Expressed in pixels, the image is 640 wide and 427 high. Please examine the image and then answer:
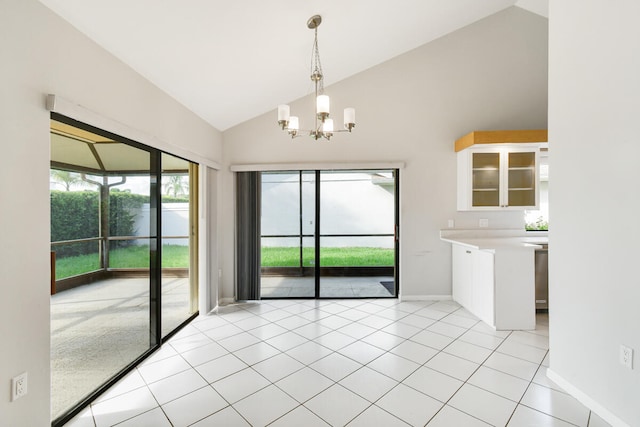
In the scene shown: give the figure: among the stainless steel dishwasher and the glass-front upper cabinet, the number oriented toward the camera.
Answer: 2

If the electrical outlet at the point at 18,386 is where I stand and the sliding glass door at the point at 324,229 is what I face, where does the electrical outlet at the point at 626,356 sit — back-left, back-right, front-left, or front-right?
front-right

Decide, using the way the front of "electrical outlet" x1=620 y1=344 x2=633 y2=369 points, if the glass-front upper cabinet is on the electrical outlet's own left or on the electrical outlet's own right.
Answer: on the electrical outlet's own right

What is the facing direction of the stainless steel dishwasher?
toward the camera

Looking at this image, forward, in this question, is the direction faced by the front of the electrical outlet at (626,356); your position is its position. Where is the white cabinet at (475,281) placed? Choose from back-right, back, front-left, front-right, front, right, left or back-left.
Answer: right

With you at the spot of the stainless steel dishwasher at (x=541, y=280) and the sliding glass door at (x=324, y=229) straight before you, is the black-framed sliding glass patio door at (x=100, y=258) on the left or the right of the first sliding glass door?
left

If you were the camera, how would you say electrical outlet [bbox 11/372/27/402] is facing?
facing the viewer and to the right of the viewer

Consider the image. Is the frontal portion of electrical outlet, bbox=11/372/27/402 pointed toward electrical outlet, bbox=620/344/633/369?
yes

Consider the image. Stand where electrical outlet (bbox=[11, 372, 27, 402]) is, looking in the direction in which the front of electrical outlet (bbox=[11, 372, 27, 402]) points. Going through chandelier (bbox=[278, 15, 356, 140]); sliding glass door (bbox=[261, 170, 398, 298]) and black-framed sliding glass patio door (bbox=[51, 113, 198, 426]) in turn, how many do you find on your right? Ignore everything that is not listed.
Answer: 0

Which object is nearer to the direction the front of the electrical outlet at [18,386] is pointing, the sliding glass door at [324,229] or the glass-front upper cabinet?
the glass-front upper cabinet

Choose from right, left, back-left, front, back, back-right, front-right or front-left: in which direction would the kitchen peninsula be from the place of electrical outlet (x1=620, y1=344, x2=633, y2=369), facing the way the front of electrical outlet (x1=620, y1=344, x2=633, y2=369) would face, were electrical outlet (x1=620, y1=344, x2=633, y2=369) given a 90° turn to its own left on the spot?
back

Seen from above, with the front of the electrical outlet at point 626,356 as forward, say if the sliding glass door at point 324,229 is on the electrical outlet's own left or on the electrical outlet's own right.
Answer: on the electrical outlet's own right

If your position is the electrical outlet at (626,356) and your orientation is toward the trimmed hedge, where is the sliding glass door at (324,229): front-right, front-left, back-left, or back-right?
front-right

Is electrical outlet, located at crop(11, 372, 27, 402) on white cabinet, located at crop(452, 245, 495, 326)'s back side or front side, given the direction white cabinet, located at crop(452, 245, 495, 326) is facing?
on the front side

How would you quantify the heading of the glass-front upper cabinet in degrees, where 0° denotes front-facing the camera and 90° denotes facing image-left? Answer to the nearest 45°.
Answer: approximately 0°

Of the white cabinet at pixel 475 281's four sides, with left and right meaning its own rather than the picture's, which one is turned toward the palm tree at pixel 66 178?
front
